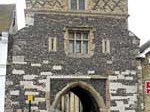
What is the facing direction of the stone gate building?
toward the camera
